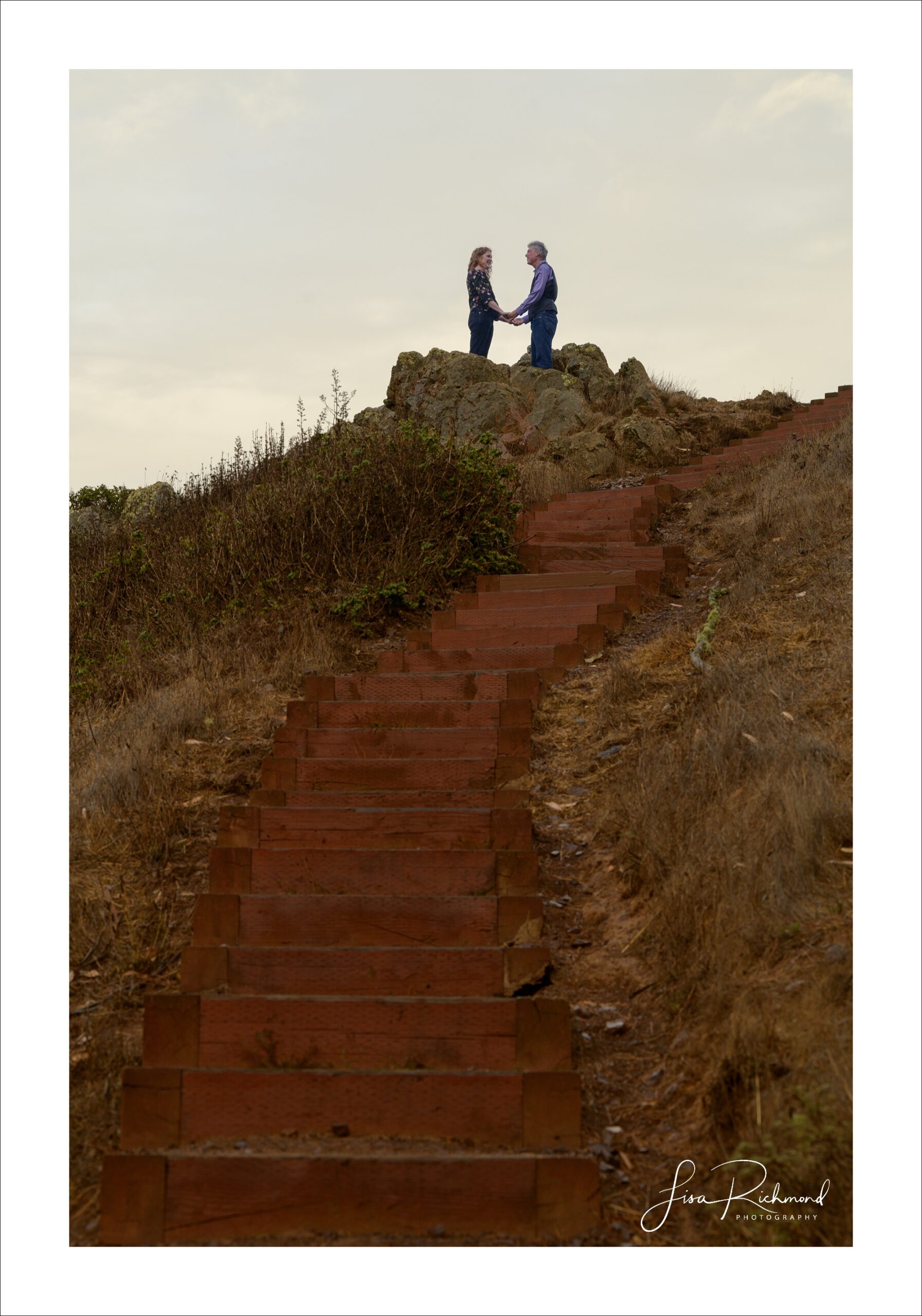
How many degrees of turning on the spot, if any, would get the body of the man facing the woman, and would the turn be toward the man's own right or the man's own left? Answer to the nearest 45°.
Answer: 0° — they already face them

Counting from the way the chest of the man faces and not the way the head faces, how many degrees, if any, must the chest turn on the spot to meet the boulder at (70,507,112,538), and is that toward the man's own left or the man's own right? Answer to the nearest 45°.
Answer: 0° — they already face it

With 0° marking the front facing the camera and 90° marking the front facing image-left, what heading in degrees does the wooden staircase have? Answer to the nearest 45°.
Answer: approximately 0°

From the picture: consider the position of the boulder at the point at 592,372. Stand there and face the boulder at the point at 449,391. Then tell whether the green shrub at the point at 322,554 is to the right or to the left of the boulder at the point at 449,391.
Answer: left

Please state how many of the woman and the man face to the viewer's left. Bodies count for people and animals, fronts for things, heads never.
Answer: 1

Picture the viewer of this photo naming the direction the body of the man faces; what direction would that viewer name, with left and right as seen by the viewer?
facing to the left of the viewer

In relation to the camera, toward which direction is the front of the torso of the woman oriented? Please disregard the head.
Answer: to the viewer's right

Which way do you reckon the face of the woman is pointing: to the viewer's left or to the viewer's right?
to the viewer's right

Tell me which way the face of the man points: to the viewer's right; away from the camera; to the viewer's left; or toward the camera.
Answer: to the viewer's left

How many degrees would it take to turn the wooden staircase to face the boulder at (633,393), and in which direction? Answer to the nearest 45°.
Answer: approximately 180°

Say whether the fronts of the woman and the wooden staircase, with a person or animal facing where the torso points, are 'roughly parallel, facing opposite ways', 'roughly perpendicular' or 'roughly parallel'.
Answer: roughly perpendicular
